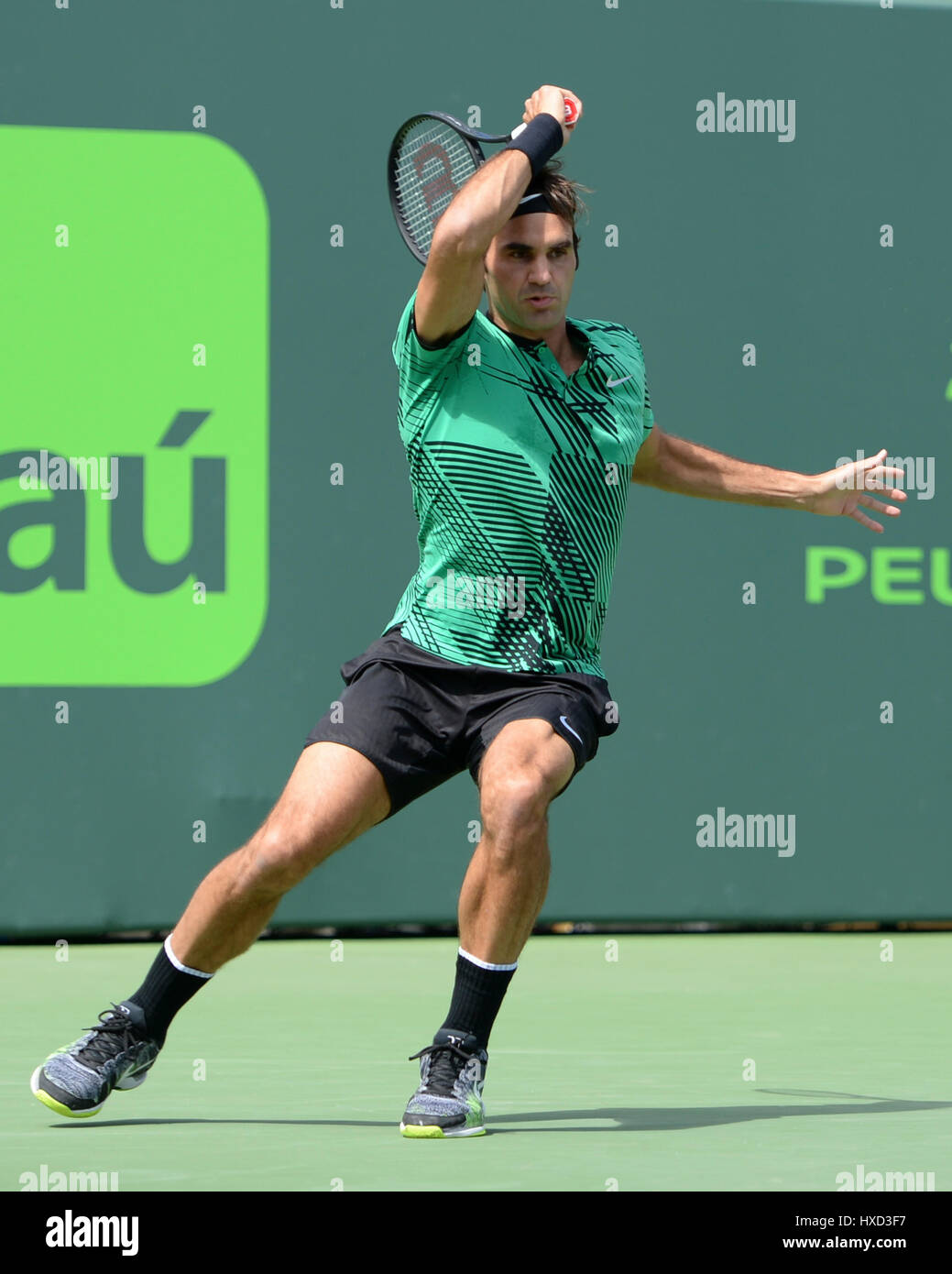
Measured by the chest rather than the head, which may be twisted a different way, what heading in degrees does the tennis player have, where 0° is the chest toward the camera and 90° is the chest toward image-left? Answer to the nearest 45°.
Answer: approximately 0°
